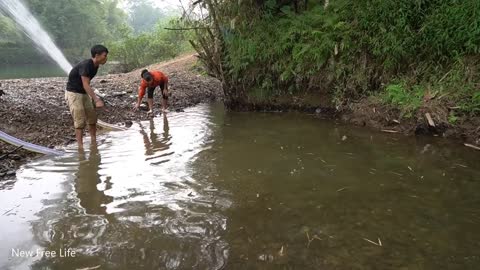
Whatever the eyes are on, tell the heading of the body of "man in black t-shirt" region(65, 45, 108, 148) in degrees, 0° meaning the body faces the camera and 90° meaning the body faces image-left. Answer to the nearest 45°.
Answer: approximately 270°

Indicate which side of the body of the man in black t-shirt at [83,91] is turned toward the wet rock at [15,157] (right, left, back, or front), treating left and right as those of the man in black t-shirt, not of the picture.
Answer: back
